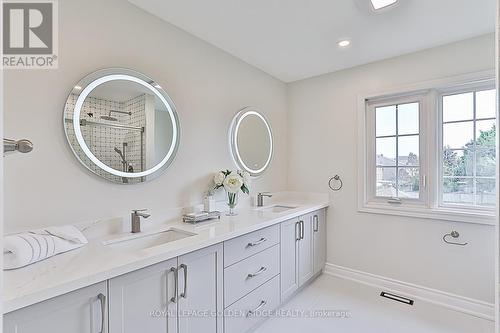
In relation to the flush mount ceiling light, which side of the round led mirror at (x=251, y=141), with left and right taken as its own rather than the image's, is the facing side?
front

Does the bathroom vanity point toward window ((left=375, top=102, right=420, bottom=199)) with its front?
no

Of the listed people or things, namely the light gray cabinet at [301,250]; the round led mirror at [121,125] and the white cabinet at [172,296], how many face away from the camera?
0

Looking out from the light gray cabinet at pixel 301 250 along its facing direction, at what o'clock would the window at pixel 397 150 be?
The window is roughly at 10 o'clock from the light gray cabinet.

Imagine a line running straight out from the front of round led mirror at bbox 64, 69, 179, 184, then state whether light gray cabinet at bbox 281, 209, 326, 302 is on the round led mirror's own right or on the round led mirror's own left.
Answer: on the round led mirror's own left

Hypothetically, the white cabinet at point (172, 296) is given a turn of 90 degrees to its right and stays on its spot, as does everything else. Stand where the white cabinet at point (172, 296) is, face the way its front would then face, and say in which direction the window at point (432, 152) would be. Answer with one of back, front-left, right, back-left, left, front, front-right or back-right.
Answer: back-left

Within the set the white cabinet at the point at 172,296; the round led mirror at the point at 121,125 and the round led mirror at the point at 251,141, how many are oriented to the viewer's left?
0

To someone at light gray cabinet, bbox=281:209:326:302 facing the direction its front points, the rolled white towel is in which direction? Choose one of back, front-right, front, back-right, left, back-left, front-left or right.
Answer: right

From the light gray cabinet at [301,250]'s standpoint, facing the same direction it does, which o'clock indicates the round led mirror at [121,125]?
The round led mirror is roughly at 3 o'clock from the light gray cabinet.

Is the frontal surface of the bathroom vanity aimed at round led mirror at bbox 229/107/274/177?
no

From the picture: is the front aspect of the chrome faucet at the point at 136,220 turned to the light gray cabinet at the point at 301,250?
no

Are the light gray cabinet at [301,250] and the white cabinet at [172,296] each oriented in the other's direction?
no

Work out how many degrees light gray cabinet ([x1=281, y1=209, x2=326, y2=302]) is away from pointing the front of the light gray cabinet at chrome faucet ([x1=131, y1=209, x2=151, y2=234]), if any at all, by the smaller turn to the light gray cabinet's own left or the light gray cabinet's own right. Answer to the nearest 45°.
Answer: approximately 90° to the light gray cabinet's own right

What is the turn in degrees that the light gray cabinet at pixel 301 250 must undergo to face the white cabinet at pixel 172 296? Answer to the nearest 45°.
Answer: approximately 90° to its right

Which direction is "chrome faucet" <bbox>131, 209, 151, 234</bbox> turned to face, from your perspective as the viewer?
facing the viewer and to the right of the viewer
